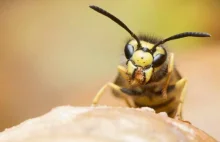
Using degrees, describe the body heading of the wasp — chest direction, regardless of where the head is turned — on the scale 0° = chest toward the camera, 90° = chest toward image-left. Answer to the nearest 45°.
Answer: approximately 0°
